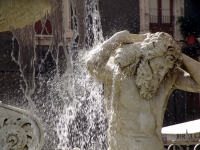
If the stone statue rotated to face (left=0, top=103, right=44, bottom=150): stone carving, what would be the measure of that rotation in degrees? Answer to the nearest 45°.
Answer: approximately 90° to its right

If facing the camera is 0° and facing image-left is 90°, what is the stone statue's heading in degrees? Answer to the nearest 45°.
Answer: approximately 0°

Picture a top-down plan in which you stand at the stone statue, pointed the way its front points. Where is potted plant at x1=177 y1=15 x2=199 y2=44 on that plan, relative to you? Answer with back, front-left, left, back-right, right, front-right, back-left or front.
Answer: back
